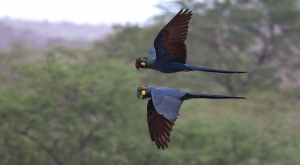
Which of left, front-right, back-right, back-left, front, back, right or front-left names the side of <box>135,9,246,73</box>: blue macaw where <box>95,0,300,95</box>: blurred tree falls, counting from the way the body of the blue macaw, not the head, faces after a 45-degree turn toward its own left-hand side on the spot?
back-right

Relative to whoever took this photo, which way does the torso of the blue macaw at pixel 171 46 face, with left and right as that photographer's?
facing to the left of the viewer

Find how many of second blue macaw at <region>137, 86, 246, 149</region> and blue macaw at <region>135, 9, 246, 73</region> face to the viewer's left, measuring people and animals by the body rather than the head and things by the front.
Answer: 2

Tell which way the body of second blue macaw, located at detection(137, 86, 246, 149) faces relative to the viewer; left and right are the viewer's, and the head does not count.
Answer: facing to the left of the viewer

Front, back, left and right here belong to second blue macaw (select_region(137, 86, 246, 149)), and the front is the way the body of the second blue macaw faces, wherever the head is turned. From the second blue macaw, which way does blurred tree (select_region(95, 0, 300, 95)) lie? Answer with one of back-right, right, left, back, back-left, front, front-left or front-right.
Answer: right
